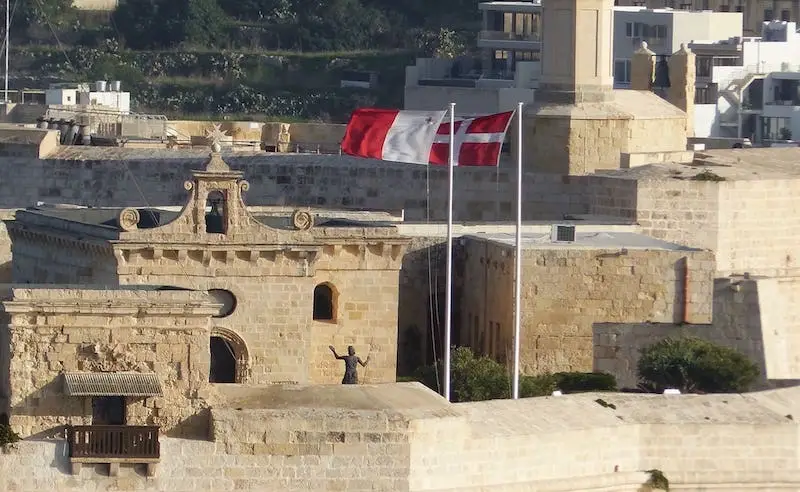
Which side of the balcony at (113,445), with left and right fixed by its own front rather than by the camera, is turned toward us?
front

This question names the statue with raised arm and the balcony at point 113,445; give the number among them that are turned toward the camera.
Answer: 2

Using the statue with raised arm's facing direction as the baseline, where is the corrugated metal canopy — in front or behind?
in front

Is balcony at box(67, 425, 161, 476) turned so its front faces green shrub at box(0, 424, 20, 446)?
no

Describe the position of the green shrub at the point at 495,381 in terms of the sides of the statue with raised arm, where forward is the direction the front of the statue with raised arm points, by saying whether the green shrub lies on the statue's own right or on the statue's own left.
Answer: on the statue's own left

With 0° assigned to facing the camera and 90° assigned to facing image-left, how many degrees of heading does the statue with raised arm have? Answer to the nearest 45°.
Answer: approximately 0°

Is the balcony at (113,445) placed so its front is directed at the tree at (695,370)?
no

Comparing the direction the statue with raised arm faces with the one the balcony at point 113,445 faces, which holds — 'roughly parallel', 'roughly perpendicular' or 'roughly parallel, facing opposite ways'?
roughly parallel

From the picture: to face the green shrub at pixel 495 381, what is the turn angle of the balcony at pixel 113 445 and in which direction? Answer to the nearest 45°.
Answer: approximately 135° to its left

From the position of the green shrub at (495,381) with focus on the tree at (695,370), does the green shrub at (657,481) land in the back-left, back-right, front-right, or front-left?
front-right
